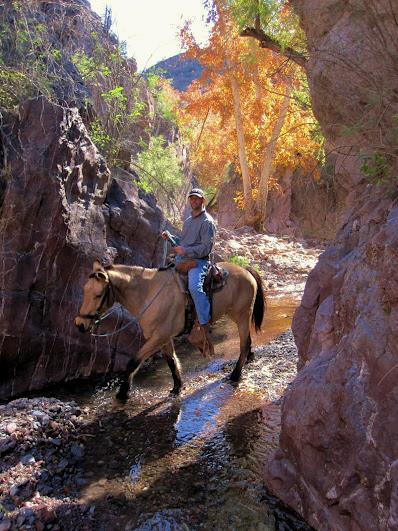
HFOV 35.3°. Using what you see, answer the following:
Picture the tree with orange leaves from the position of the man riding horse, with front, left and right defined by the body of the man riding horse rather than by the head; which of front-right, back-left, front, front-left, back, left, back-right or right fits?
back-right

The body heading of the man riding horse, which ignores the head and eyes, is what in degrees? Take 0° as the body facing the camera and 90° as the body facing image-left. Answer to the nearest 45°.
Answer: approximately 45°

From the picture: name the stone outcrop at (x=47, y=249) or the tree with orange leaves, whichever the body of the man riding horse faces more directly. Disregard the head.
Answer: the stone outcrop

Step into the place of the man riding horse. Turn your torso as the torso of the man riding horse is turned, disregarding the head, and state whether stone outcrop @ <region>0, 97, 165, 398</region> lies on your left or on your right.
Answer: on your right
